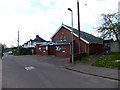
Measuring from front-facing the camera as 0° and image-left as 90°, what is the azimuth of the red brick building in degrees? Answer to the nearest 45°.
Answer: approximately 45°
